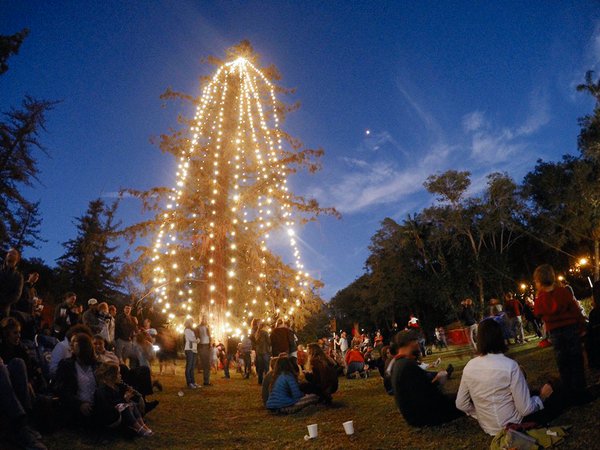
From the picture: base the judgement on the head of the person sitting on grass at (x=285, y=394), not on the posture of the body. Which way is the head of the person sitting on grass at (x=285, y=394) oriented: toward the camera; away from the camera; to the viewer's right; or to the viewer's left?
away from the camera

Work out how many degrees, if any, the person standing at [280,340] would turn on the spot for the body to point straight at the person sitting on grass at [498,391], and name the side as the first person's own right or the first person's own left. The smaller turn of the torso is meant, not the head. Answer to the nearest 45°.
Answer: approximately 180°

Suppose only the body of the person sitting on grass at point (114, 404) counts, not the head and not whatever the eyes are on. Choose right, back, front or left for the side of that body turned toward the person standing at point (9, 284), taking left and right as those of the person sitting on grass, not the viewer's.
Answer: back

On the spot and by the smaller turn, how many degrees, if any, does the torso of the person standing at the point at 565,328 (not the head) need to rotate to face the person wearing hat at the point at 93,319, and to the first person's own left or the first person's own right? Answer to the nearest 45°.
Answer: approximately 45° to the first person's own left

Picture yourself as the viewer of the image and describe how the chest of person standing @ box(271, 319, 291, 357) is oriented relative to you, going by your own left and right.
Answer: facing away from the viewer

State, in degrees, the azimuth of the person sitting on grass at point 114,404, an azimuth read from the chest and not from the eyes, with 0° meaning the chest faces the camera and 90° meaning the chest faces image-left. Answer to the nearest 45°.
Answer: approximately 315°

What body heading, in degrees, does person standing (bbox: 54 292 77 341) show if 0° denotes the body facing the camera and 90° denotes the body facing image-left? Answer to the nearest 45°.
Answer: approximately 270°

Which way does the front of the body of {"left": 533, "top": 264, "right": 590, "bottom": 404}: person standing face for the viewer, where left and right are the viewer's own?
facing away from the viewer and to the left of the viewer

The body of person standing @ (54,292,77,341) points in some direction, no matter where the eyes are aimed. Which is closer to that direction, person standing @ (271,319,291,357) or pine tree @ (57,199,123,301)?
the person standing
